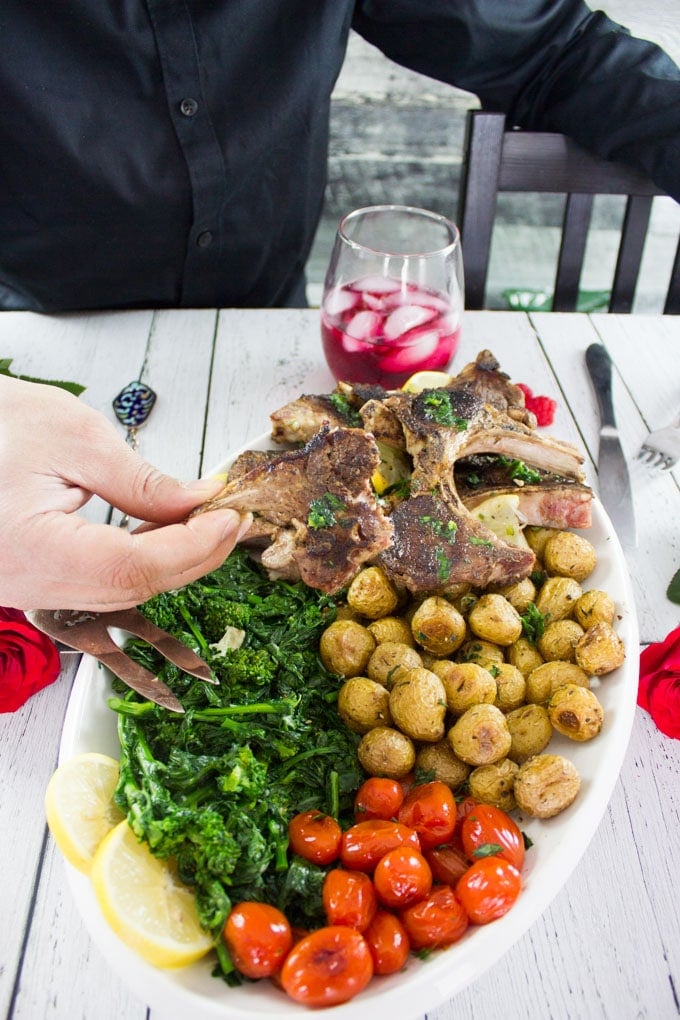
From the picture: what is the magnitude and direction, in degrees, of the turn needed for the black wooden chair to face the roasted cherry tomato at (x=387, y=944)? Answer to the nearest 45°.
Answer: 0° — it already faces it

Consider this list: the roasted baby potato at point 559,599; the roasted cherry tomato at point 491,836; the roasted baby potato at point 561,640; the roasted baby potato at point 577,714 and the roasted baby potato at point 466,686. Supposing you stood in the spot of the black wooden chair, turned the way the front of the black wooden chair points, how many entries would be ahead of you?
5

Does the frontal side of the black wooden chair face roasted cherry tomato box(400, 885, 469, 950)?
yes

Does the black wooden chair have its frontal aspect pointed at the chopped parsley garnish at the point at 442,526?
yes

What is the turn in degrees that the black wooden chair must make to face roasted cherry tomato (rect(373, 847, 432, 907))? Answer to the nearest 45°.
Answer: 0° — it already faces it

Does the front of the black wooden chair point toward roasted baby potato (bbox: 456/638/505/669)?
yes

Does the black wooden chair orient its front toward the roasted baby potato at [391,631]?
yes

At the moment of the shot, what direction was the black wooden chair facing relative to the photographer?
facing the viewer

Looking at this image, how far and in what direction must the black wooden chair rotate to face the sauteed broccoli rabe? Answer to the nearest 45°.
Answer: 0° — it already faces it

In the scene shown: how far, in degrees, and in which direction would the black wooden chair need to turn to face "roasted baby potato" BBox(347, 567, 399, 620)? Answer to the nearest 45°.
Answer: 0° — it already faces it

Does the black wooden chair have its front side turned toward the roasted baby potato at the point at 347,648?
yes

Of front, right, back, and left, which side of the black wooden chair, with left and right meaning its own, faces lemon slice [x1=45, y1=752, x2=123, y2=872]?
front

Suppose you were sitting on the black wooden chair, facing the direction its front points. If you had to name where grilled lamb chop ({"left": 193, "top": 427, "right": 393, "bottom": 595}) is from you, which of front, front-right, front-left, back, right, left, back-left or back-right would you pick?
front

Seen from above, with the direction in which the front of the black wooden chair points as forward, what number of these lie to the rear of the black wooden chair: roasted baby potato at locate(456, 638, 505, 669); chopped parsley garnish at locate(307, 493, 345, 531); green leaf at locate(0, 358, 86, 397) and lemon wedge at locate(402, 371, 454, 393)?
0

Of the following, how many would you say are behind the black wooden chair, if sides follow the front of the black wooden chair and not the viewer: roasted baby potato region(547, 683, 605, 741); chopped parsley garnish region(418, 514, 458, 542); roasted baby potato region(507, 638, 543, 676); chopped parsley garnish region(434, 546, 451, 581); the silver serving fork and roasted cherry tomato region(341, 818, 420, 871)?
0

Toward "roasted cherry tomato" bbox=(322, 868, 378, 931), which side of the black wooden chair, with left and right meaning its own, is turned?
front

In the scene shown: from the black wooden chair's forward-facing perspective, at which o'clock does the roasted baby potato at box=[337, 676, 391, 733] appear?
The roasted baby potato is roughly at 12 o'clock from the black wooden chair.

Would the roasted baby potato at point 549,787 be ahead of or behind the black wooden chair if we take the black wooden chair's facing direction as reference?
ahead

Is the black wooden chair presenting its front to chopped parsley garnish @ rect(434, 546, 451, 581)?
yes

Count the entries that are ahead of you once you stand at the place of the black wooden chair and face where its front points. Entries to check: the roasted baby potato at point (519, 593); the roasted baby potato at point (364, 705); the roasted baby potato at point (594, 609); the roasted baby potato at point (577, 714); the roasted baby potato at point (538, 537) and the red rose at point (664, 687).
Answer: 6

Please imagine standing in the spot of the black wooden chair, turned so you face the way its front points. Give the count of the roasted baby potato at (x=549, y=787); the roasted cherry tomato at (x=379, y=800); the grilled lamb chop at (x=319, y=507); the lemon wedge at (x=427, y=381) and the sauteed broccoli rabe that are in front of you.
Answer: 5
